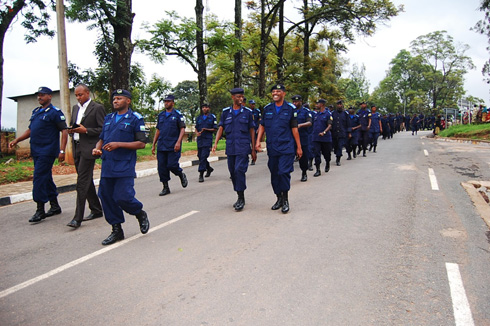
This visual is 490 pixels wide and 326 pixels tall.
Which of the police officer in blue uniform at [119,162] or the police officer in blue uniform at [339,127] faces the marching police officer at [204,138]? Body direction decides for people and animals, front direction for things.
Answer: the police officer in blue uniform at [339,127]

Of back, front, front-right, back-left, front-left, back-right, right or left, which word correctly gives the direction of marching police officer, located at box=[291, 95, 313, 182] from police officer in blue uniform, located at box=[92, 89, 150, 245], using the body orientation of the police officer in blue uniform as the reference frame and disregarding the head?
back

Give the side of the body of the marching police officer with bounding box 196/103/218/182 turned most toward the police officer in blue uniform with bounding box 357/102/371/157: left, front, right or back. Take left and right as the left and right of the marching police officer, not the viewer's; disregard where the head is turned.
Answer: back

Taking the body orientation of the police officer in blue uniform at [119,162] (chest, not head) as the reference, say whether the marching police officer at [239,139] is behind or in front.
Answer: behind

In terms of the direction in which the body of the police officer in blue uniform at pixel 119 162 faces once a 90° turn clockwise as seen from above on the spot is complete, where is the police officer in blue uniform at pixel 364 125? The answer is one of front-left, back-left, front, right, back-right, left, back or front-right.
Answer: right

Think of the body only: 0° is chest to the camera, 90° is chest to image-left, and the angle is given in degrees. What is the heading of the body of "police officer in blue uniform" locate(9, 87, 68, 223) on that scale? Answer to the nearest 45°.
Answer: approximately 45°

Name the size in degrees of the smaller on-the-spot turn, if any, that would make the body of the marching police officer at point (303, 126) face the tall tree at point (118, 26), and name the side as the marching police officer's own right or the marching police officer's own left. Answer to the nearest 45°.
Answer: approximately 90° to the marching police officer's own right
